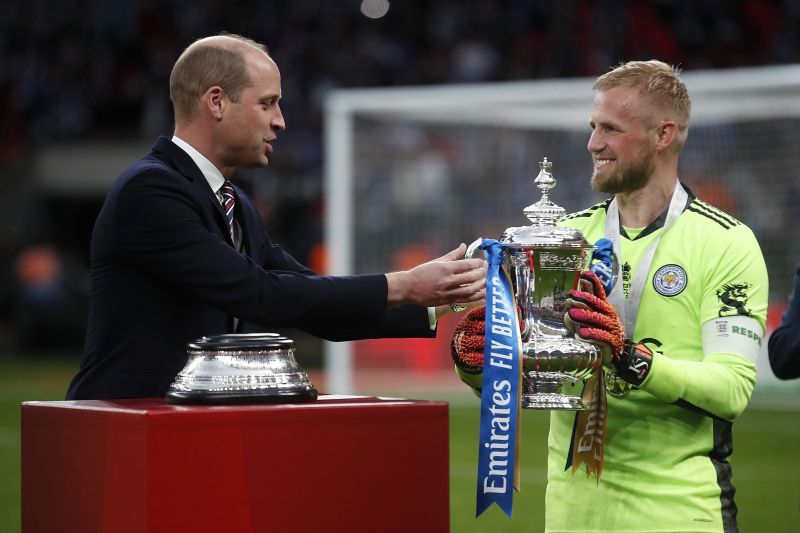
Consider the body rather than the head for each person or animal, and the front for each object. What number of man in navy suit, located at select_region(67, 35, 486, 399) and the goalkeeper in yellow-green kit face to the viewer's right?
1

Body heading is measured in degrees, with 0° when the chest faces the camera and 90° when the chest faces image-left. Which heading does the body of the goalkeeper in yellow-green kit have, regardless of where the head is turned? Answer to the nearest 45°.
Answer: approximately 45°

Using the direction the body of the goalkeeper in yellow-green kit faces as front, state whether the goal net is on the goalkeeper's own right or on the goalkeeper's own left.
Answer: on the goalkeeper's own right

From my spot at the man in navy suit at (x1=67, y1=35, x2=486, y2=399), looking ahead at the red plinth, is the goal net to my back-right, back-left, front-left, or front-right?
back-left

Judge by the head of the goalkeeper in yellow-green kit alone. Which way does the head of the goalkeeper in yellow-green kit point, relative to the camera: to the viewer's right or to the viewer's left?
to the viewer's left

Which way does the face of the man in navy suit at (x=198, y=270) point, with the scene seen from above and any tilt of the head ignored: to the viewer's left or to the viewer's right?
to the viewer's right

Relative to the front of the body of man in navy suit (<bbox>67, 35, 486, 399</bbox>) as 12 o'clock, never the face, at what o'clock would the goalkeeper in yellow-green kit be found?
The goalkeeper in yellow-green kit is roughly at 12 o'clock from the man in navy suit.

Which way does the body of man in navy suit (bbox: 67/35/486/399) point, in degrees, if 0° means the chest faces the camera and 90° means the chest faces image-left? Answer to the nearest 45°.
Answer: approximately 270°

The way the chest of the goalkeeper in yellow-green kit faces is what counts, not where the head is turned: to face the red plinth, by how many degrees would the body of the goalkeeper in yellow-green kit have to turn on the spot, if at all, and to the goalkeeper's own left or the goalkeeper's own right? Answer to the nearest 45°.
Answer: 0° — they already face it

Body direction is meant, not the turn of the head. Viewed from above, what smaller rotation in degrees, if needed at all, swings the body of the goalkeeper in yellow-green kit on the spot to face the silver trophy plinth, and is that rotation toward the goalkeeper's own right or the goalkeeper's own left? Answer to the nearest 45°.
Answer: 0° — they already face it
